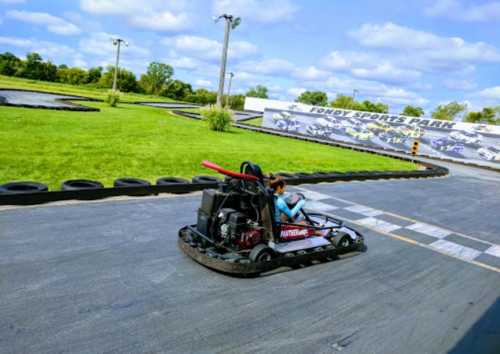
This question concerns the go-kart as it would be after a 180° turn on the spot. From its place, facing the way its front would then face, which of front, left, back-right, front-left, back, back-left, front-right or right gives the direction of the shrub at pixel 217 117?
back-right

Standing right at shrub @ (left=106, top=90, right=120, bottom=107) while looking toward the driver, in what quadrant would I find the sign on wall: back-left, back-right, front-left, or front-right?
front-left

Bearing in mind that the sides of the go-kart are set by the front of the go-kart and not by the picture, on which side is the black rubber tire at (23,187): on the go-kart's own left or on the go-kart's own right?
on the go-kart's own left

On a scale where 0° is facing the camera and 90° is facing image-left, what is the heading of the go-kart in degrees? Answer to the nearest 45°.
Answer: approximately 225°

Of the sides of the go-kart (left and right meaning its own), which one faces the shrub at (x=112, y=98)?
left

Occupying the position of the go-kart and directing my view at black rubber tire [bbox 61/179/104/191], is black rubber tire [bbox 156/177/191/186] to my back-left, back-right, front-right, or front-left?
front-right

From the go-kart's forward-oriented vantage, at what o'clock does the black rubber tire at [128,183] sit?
The black rubber tire is roughly at 9 o'clock from the go-kart.

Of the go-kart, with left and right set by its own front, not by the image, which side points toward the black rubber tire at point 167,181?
left

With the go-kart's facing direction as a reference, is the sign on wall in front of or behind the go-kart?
in front
